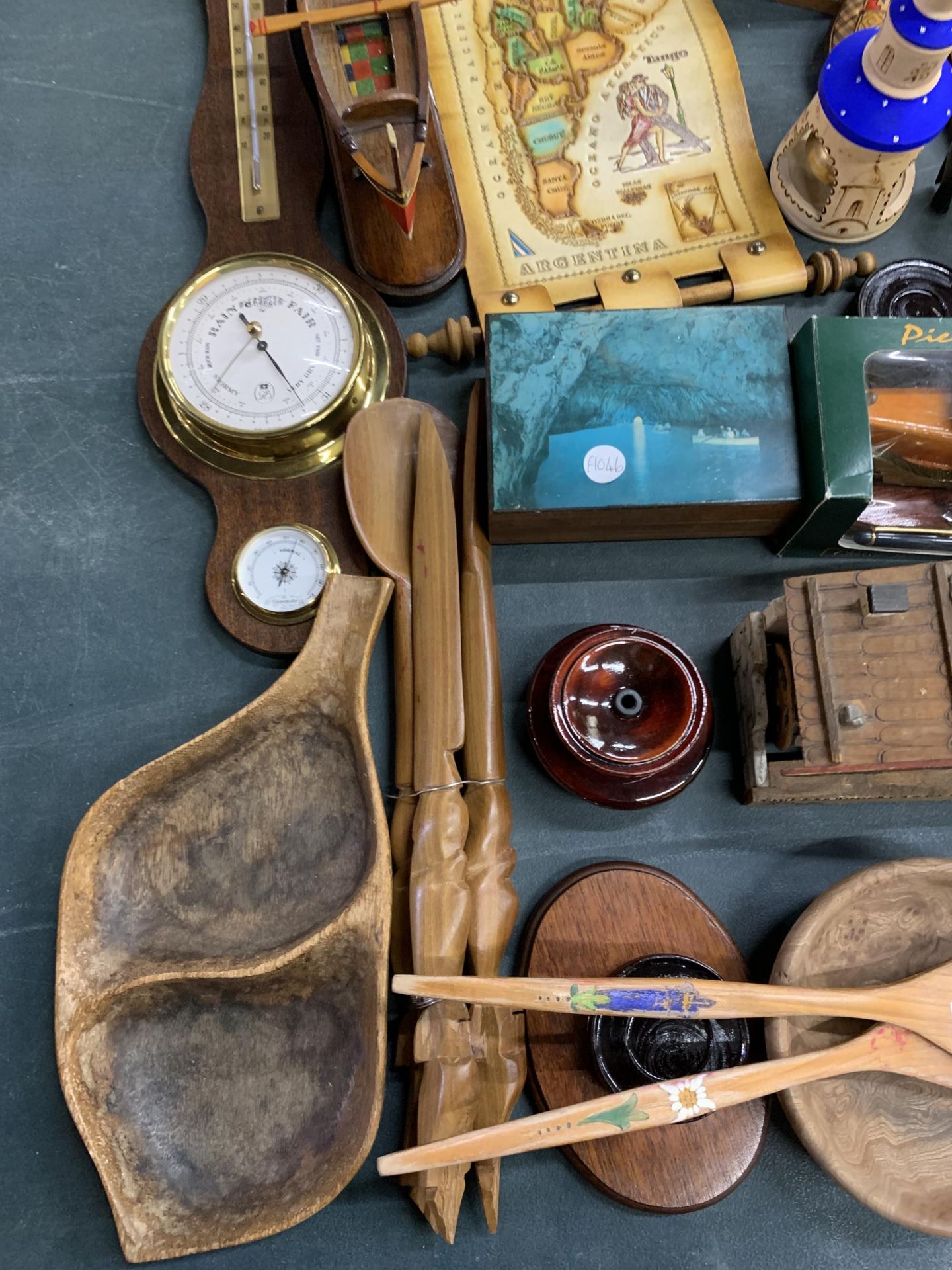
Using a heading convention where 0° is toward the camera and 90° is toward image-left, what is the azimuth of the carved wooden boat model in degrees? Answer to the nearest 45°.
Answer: approximately 0°

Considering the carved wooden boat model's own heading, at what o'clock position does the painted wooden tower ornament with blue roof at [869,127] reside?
The painted wooden tower ornament with blue roof is roughly at 9 o'clock from the carved wooden boat model.
